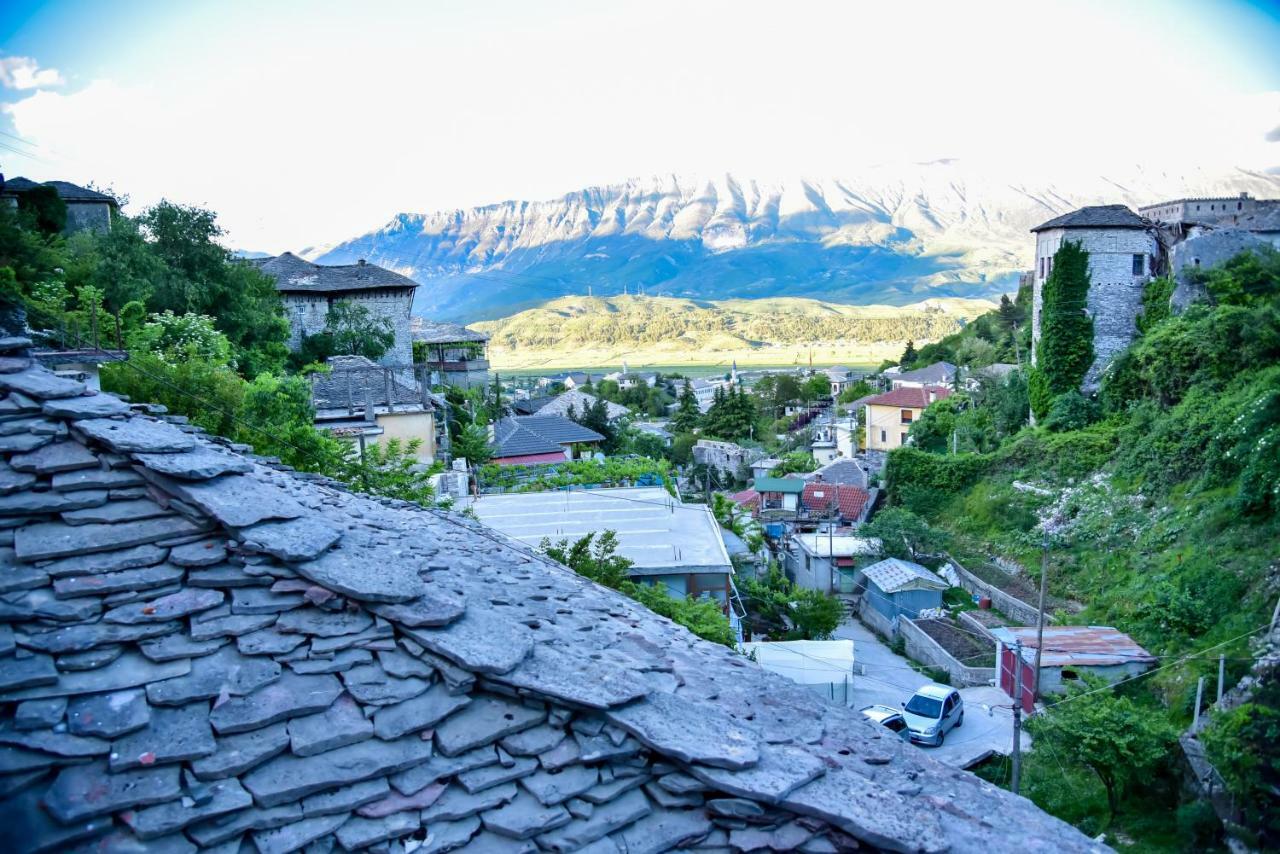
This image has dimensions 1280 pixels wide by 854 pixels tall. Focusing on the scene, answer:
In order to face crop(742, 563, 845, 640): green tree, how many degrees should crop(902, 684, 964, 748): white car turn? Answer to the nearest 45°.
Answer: approximately 90° to its right

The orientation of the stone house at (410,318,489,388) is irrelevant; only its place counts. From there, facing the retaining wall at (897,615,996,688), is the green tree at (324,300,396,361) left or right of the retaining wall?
right

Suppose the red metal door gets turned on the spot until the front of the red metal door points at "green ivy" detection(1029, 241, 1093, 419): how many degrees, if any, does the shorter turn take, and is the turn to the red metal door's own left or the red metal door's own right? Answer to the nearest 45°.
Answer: approximately 135° to the red metal door's own right

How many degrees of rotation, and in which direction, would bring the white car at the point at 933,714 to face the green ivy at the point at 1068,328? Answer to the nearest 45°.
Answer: approximately 135° to its right

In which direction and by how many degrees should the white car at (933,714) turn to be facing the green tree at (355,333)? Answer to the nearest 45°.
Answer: approximately 90° to its right

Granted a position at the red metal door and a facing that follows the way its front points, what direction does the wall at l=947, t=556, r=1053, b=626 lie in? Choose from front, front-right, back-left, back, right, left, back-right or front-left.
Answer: back-right

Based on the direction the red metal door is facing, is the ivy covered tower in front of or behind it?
behind

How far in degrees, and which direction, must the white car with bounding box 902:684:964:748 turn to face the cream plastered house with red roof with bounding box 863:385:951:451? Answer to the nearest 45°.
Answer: approximately 135° to its right
